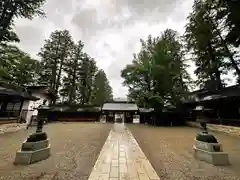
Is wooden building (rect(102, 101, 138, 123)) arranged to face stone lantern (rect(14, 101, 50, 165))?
yes

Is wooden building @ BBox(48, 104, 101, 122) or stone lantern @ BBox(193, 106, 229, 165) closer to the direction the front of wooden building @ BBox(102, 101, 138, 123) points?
the stone lantern

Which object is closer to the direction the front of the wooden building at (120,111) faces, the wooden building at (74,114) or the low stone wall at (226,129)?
the low stone wall

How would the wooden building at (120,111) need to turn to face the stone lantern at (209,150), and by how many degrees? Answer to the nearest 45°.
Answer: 0° — it already faces it

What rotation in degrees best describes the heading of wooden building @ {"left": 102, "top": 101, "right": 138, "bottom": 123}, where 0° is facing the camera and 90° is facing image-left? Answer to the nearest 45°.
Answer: approximately 0°

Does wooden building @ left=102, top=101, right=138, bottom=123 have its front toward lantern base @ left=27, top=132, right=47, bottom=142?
yes

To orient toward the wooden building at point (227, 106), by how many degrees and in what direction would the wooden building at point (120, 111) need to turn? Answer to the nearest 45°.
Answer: approximately 45° to its left
